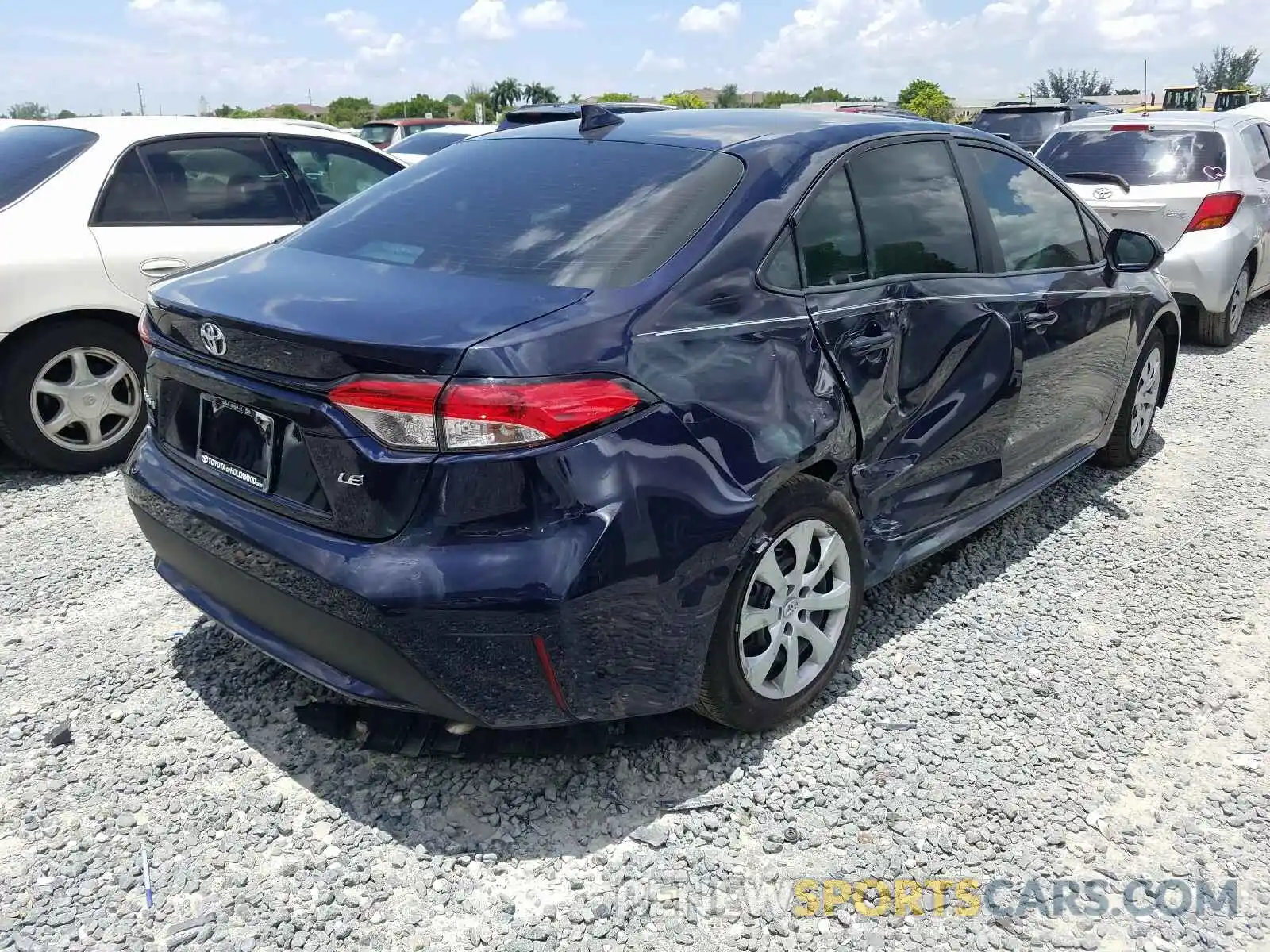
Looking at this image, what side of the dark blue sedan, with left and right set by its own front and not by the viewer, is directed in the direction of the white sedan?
left

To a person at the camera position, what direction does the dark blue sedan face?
facing away from the viewer and to the right of the viewer

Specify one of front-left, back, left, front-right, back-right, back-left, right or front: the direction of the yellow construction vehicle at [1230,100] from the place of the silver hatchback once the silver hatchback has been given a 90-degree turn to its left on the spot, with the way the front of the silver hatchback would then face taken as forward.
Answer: front-right

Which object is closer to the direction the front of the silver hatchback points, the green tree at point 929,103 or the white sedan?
the green tree

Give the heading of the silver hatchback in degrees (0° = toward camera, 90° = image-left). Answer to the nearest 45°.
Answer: approximately 225°

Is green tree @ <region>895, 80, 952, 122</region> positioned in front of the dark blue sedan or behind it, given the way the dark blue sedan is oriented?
in front

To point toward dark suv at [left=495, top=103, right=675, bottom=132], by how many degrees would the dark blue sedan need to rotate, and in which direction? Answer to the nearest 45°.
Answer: approximately 45° to its left

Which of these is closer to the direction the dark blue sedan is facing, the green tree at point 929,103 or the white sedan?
the green tree

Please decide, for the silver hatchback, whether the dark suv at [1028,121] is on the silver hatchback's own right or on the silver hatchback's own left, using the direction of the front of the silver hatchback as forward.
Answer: on the silver hatchback's own left
